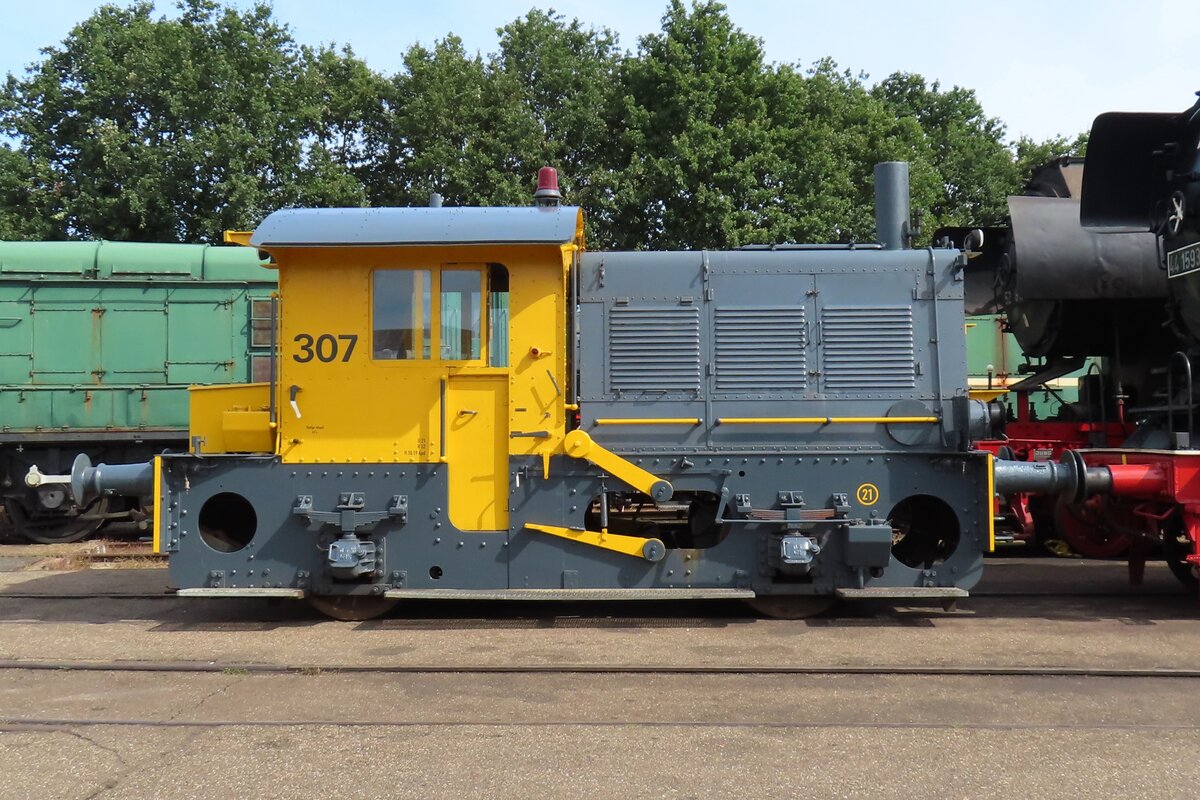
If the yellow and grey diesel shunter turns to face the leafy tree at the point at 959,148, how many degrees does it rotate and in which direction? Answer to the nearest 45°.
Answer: approximately 45° to its left

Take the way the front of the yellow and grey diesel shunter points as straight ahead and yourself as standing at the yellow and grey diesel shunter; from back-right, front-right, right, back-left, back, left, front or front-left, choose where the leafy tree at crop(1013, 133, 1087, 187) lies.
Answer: front-left

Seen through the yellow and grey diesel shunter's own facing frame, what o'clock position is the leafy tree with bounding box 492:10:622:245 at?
The leafy tree is roughly at 9 o'clock from the yellow and grey diesel shunter.

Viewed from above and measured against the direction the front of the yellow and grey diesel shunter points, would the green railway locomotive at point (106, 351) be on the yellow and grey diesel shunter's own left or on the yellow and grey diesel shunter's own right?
on the yellow and grey diesel shunter's own left

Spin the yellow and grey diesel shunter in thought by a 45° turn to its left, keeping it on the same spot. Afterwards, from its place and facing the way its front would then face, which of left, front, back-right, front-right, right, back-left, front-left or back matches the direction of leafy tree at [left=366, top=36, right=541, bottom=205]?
front-left

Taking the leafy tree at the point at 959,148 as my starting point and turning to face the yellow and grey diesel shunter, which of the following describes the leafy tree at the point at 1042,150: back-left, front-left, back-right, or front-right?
back-left

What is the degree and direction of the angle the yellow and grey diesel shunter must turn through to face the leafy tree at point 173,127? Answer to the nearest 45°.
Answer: approximately 135° to its left

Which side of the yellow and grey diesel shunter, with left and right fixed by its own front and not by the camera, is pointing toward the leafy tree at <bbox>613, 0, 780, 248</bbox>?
left

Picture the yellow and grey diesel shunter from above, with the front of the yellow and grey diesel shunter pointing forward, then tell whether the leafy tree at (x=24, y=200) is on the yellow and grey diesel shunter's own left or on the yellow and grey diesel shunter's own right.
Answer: on the yellow and grey diesel shunter's own left

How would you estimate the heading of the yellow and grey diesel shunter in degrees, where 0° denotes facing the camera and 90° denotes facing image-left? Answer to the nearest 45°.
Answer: approximately 270°
